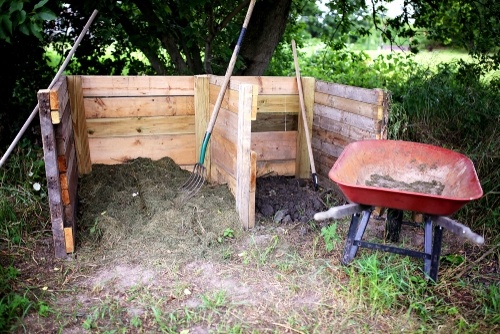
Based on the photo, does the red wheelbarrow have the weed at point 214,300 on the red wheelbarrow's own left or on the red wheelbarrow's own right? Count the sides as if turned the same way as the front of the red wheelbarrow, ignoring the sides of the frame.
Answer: on the red wheelbarrow's own left

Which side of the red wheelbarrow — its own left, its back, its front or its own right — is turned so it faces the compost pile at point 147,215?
left

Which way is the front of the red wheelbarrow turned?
away from the camera

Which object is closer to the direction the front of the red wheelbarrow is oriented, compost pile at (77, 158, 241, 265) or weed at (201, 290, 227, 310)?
the compost pile

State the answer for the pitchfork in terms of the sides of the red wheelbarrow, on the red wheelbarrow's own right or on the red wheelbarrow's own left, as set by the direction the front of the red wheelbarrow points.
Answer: on the red wheelbarrow's own left

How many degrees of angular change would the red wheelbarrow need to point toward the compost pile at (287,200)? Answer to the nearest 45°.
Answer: approximately 45° to its left
